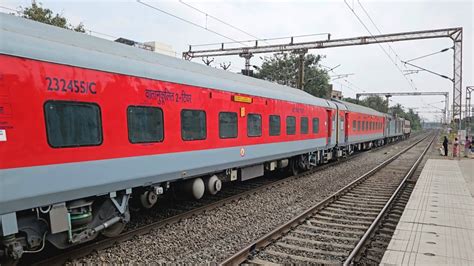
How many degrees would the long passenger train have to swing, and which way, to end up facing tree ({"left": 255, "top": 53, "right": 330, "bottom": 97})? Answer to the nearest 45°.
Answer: approximately 45° to its left

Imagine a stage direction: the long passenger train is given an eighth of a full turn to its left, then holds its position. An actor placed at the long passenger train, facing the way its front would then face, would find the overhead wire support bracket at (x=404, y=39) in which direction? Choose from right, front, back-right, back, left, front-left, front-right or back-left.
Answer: front-right

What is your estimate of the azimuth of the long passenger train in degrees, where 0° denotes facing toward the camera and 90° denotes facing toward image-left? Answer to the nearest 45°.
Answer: approximately 225°
